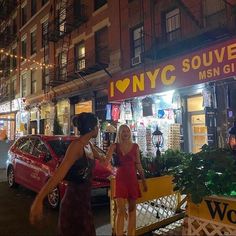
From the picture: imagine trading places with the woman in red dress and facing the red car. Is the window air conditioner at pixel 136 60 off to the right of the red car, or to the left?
right

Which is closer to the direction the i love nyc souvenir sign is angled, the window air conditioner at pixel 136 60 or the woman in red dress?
the woman in red dress

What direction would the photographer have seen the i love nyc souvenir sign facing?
facing the viewer and to the left of the viewer

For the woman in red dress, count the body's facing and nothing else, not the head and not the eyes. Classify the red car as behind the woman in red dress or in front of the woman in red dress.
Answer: behind

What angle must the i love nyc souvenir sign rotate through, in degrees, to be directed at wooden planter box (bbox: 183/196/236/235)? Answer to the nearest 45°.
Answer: approximately 45° to its left

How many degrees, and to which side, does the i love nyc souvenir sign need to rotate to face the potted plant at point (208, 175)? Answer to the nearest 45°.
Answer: approximately 45° to its left

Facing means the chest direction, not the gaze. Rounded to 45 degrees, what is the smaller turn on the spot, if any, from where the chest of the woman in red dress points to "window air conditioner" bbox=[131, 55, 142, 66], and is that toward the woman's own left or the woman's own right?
approximately 180°

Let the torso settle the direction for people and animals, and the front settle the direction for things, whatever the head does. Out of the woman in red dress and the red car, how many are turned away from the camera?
0

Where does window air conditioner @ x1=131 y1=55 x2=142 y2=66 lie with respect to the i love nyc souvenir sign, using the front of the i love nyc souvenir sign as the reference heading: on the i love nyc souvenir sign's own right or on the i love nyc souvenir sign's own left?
on the i love nyc souvenir sign's own right
